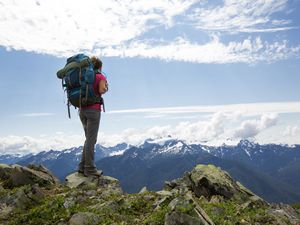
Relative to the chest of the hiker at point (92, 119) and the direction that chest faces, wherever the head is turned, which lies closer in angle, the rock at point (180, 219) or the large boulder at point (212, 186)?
the large boulder

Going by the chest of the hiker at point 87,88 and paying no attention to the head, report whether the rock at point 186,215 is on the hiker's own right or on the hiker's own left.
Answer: on the hiker's own right

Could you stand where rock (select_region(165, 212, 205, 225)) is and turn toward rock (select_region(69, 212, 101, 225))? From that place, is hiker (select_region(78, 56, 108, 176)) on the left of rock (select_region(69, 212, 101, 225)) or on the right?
right

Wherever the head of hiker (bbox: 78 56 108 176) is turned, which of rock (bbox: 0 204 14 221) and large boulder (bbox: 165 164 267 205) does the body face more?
the large boulder

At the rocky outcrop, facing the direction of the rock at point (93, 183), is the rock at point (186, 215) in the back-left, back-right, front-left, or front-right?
front-right

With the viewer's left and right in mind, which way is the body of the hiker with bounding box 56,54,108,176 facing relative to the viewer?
facing away from the viewer and to the right of the viewer

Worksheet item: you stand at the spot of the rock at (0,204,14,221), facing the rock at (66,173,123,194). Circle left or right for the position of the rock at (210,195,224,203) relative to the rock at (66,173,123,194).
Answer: right

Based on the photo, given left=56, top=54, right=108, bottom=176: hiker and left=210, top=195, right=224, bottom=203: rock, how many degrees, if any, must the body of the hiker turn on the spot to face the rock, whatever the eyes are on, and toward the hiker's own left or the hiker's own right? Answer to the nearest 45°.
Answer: approximately 45° to the hiker's own right
